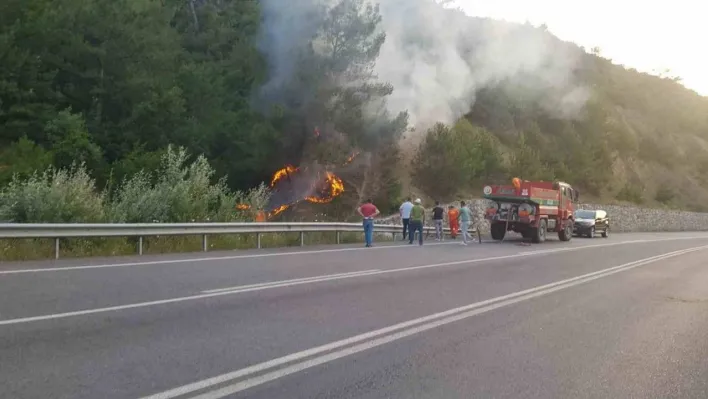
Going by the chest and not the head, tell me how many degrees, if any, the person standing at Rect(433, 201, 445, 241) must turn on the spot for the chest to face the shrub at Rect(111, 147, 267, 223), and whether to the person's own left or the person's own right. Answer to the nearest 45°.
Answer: approximately 135° to the person's own left

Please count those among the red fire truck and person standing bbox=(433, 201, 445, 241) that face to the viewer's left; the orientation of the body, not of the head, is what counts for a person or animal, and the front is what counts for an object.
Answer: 0

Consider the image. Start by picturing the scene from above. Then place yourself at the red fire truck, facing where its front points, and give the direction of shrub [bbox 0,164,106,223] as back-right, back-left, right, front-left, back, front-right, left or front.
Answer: back

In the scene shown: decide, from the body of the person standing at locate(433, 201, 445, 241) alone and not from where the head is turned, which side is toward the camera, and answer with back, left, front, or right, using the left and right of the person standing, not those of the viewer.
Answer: back

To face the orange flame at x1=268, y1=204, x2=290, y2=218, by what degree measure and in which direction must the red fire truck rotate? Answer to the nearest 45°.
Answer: approximately 135° to its left

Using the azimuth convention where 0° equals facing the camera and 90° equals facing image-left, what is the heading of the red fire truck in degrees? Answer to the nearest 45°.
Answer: approximately 225°

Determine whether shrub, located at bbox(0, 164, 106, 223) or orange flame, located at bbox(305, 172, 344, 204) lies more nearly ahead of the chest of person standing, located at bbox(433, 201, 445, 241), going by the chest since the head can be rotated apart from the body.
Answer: the orange flame
